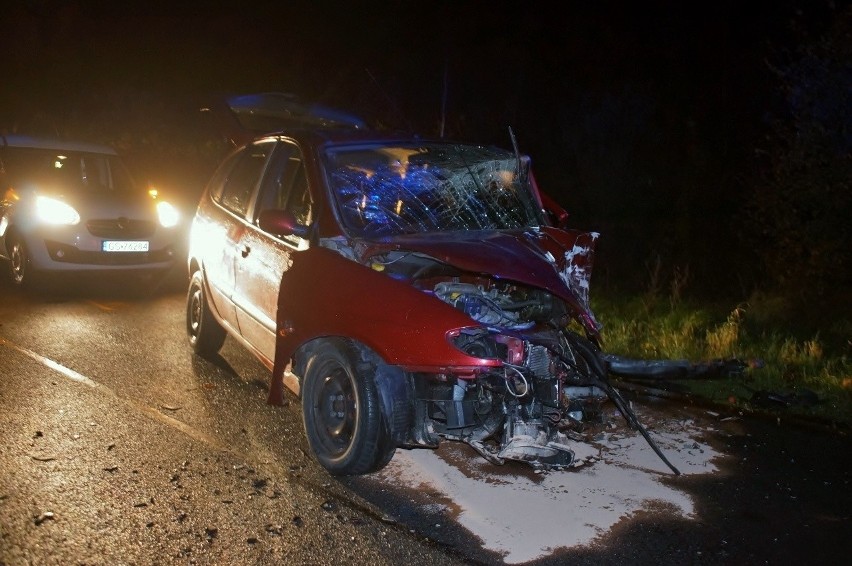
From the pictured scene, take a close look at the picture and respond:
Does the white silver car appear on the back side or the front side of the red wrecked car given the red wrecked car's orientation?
on the back side

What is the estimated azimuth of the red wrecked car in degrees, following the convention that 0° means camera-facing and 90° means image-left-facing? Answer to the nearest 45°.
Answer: approximately 315°

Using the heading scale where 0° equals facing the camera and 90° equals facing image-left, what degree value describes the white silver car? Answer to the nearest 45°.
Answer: approximately 315°
